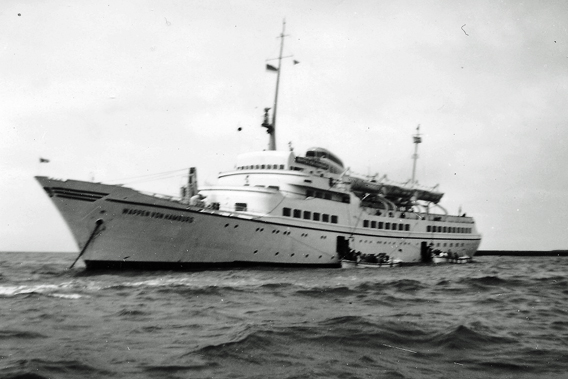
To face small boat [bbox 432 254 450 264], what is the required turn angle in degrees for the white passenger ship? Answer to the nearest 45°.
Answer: approximately 180°

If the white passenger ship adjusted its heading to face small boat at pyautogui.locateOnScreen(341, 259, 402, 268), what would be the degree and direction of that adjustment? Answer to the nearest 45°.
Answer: approximately 180°

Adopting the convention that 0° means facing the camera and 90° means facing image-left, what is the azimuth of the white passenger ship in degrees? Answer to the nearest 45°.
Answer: approximately 45°
